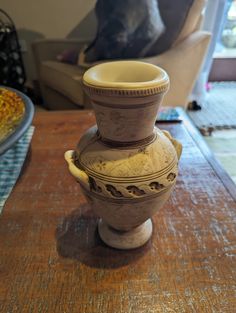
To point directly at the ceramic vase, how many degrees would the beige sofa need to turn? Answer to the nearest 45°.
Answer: approximately 45° to its left

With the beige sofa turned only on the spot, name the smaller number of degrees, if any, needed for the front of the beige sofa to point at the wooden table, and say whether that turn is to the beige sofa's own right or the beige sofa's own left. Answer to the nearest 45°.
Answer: approximately 45° to the beige sofa's own left

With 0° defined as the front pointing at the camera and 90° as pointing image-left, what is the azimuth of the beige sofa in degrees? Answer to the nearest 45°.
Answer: approximately 45°
